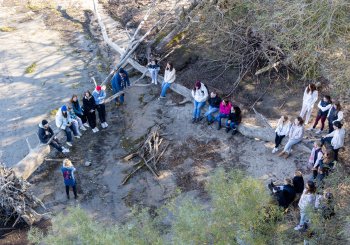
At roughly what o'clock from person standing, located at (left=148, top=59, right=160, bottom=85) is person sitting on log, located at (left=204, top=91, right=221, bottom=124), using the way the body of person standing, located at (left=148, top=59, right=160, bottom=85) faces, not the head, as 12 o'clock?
person sitting on log, located at (left=204, top=91, right=221, bottom=124) is roughly at 11 o'clock from person standing, located at (left=148, top=59, right=160, bottom=85).

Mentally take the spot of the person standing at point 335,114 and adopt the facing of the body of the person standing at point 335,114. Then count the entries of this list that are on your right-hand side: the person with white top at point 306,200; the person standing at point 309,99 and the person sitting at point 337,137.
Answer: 1

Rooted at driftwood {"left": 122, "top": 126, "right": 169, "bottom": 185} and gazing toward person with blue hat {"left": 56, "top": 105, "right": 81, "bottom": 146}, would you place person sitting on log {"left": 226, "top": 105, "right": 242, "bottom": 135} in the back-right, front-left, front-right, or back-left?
back-right

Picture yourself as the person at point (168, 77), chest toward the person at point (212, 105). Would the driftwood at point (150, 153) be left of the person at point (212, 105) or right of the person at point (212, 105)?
right

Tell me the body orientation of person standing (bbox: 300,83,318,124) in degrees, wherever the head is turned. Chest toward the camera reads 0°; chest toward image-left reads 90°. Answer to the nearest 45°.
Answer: approximately 45°

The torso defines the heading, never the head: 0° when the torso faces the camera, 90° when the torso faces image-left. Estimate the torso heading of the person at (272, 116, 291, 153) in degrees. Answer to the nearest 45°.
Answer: approximately 45°

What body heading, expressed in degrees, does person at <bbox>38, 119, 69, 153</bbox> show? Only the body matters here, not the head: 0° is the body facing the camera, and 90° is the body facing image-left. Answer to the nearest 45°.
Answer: approximately 315°
